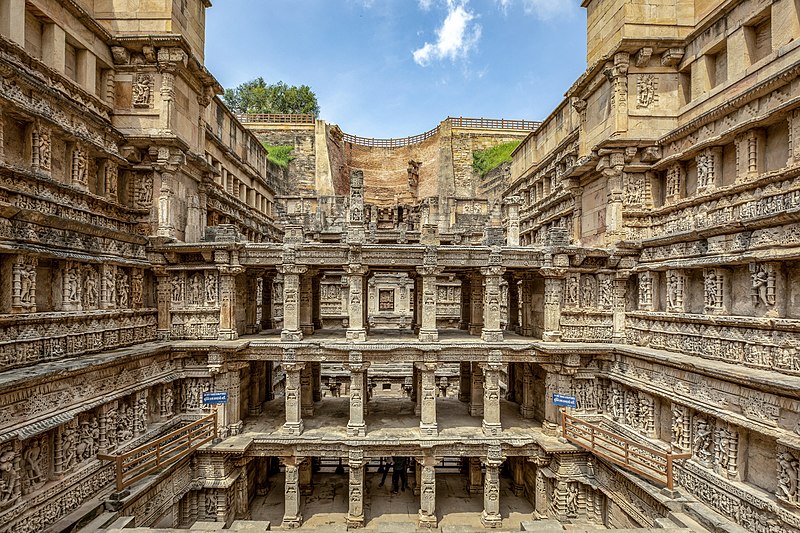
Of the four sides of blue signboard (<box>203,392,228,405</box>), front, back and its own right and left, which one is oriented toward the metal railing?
back

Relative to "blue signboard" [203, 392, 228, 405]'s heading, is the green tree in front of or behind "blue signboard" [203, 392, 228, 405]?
behind

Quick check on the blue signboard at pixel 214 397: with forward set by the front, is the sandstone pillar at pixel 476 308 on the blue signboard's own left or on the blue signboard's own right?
on the blue signboard's own left

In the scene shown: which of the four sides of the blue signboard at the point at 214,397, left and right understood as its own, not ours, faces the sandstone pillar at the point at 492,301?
left

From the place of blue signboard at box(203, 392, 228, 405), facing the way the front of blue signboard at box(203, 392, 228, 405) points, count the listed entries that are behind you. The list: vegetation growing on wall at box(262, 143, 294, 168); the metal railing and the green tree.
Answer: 3

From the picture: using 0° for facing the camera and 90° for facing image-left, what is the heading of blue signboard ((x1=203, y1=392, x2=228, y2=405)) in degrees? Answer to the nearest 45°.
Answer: approximately 0°

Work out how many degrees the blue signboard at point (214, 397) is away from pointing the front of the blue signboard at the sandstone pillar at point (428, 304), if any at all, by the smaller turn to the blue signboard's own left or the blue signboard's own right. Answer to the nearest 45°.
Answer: approximately 90° to the blue signboard's own left
